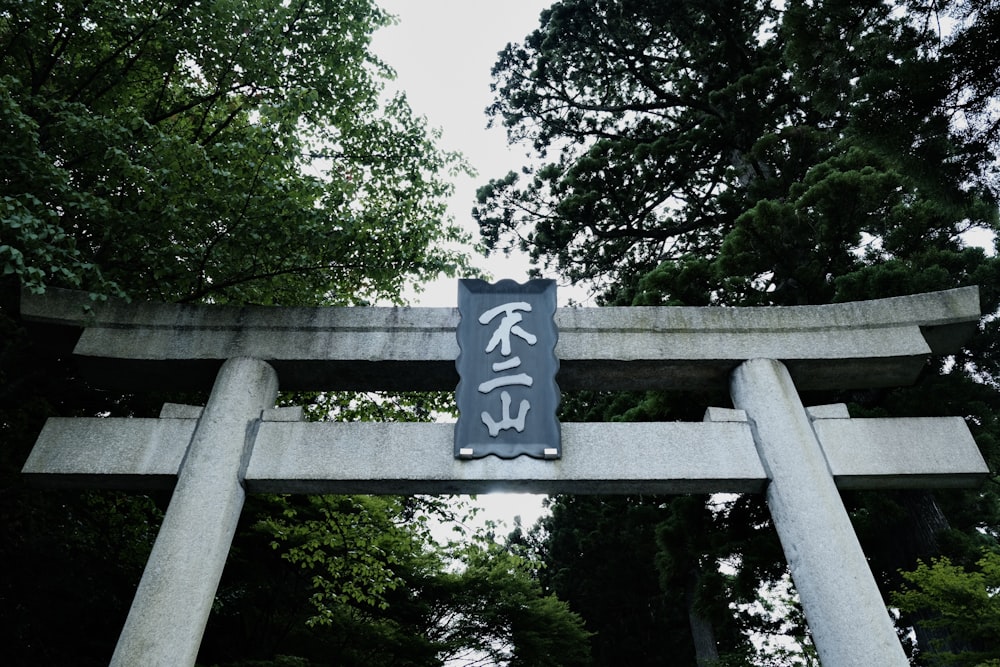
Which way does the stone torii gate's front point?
toward the camera
